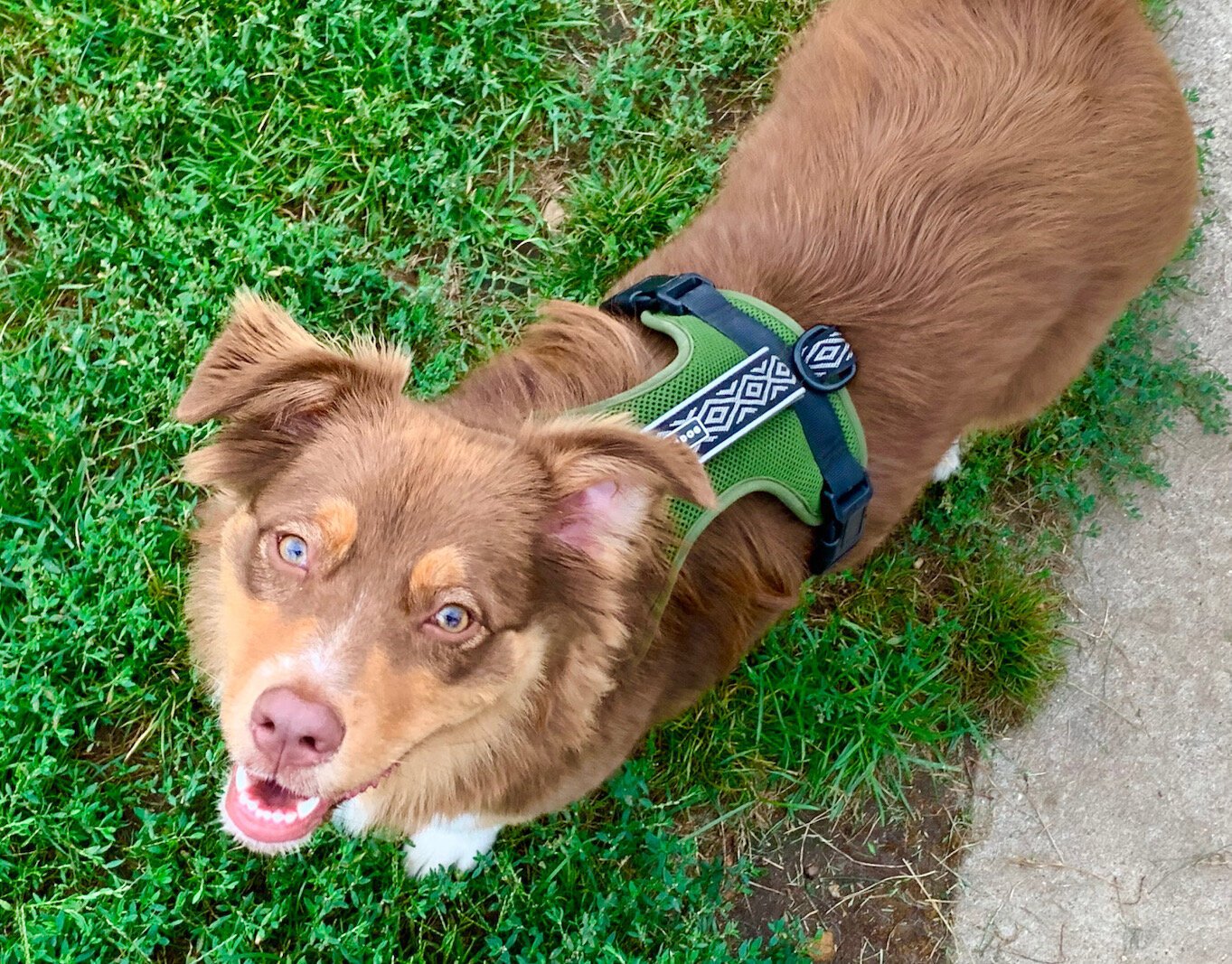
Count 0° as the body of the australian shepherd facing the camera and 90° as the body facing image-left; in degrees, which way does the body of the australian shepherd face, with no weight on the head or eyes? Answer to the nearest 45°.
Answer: approximately 45°
